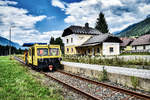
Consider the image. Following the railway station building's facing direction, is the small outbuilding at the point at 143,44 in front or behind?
behind

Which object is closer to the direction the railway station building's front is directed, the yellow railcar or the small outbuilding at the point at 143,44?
the yellow railcar

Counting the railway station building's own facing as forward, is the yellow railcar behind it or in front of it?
in front

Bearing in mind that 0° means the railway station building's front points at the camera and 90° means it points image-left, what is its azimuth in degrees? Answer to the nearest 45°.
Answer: approximately 45°
